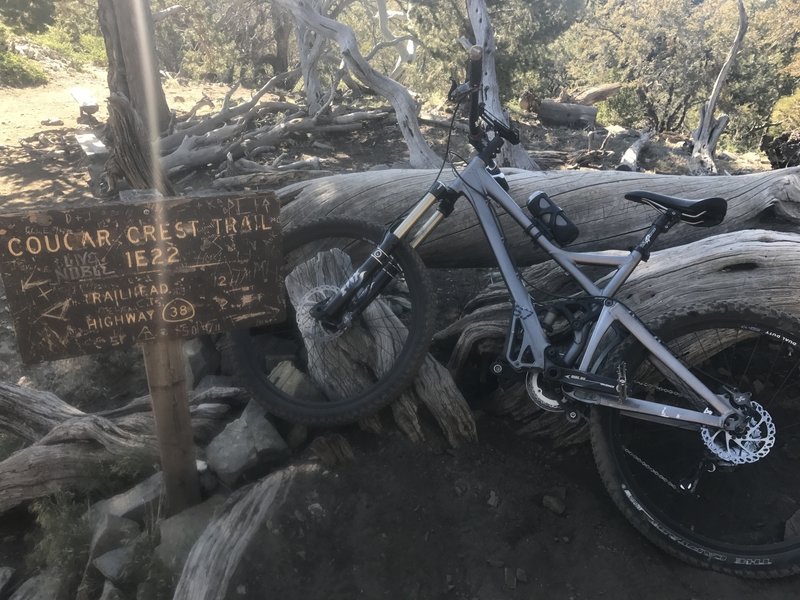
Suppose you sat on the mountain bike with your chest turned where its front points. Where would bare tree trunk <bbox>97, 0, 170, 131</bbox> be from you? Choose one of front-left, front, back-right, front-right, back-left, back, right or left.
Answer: front-right

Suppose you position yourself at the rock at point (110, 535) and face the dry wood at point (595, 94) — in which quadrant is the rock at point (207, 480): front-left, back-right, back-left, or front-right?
front-right

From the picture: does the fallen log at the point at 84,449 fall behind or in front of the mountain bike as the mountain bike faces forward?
in front

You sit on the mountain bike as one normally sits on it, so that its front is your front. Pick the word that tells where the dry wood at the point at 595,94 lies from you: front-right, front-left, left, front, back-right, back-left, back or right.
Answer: right

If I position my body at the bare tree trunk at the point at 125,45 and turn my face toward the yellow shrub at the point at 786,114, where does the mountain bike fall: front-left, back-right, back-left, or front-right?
front-right

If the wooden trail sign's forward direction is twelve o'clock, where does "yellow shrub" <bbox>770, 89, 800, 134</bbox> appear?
The yellow shrub is roughly at 8 o'clock from the wooden trail sign.

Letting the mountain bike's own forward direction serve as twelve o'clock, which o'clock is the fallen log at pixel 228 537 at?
The fallen log is roughly at 11 o'clock from the mountain bike.

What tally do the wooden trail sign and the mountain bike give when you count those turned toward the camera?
1

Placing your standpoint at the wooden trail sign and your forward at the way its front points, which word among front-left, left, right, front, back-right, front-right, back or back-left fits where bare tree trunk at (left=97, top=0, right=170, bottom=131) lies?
back

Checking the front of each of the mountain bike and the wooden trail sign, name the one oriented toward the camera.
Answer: the wooden trail sign

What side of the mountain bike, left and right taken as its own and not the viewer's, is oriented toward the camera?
left

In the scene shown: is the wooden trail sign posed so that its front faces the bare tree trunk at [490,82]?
no

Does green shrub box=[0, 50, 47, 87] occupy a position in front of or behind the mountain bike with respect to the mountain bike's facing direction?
in front

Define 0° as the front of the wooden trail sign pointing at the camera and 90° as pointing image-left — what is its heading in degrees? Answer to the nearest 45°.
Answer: approximately 0°

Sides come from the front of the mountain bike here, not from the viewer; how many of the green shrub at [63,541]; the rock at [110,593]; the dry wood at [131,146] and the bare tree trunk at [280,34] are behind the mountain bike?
0

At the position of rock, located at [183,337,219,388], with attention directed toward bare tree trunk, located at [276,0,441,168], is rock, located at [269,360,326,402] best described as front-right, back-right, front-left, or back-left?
back-right

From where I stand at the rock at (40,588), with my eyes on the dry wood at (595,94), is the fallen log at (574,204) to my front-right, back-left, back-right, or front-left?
front-right

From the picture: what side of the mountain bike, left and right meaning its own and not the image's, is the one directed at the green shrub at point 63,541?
front
